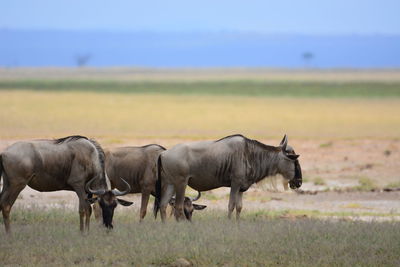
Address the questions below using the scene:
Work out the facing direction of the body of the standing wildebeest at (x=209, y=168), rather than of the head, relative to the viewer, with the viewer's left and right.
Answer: facing to the right of the viewer

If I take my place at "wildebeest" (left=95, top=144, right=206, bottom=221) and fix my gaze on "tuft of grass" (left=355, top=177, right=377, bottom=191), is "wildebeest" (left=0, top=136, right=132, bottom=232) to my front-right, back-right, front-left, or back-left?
back-right

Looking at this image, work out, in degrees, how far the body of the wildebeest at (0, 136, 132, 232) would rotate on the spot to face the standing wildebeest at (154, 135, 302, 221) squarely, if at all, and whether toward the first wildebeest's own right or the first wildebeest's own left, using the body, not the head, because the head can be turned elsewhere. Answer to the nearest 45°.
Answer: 0° — it already faces it

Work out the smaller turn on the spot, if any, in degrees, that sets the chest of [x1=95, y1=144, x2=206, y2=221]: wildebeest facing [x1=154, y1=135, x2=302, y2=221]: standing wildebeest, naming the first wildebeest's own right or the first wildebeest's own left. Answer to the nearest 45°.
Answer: approximately 45° to the first wildebeest's own right

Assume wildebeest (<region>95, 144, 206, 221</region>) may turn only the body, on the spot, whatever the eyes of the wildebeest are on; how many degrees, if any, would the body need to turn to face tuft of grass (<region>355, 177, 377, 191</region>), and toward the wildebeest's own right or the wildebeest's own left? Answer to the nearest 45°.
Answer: approximately 45° to the wildebeest's own left

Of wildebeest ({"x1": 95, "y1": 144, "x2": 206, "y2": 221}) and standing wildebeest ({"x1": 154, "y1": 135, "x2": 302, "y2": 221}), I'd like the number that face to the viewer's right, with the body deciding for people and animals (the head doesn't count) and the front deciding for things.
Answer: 2

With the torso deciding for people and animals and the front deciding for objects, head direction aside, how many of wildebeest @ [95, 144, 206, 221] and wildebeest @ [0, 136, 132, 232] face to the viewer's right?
2

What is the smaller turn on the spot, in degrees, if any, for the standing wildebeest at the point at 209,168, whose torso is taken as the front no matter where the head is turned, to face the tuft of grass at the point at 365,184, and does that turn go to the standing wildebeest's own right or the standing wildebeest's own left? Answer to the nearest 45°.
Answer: approximately 45° to the standing wildebeest's own left

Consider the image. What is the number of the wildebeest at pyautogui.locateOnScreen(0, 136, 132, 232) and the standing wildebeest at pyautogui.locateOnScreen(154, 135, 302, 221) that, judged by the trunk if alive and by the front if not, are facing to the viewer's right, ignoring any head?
2

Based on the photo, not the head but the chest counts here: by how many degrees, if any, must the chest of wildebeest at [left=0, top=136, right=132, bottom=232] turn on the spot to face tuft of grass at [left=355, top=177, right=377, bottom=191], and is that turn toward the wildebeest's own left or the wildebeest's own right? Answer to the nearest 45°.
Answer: approximately 45° to the wildebeest's own left

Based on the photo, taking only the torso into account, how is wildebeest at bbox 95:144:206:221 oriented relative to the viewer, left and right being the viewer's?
facing to the right of the viewer

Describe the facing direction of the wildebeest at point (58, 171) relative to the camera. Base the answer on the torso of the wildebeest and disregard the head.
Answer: to the viewer's right
